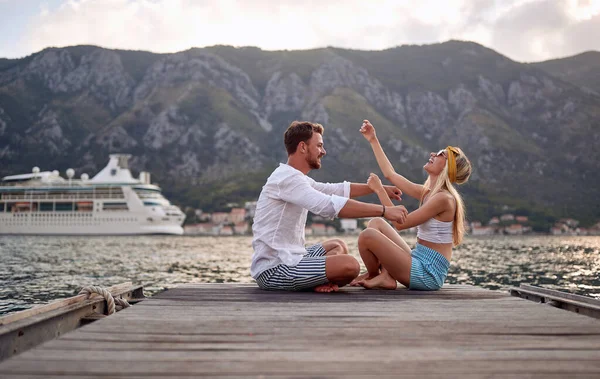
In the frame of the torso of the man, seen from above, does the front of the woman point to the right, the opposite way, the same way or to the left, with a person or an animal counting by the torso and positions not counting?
the opposite way

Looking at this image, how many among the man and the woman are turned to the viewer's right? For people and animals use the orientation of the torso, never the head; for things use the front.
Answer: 1

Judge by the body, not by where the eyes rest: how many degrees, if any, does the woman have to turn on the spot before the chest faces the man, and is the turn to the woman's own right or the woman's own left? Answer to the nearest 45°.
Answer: approximately 45° to the woman's own left

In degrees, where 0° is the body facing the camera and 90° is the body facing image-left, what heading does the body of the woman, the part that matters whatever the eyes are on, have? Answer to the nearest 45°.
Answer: approximately 90°

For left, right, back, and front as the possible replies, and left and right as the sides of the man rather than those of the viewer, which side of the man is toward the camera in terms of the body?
right

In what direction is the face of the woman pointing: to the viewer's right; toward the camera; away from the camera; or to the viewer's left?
to the viewer's left
